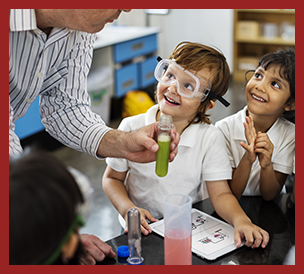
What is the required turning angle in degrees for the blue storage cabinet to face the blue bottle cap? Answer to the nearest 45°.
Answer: approximately 45° to its right

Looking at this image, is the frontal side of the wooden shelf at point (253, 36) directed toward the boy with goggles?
yes

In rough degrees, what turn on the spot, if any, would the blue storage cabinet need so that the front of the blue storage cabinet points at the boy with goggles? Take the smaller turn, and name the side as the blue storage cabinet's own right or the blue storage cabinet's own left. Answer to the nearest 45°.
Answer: approximately 45° to the blue storage cabinet's own right

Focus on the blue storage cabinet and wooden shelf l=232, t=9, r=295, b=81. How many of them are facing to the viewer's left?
0

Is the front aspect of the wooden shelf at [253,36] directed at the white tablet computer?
yes

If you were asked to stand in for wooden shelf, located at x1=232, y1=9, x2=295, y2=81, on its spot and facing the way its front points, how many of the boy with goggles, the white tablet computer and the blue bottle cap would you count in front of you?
3

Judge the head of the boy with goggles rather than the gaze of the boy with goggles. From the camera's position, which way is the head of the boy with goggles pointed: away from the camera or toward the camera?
toward the camera

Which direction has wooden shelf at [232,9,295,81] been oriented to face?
toward the camera

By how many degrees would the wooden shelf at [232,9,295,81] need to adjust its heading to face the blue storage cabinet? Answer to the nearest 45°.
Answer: approximately 45° to its right

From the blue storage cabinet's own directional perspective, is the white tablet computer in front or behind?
in front

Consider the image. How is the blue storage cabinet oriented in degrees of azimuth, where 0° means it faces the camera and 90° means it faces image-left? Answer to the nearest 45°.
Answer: approximately 315°

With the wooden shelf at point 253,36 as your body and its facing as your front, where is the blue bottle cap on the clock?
The blue bottle cap is roughly at 12 o'clock from the wooden shelf.

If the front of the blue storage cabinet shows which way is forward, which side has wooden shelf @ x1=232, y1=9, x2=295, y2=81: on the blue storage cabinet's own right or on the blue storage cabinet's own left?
on the blue storage cabinet's own left
